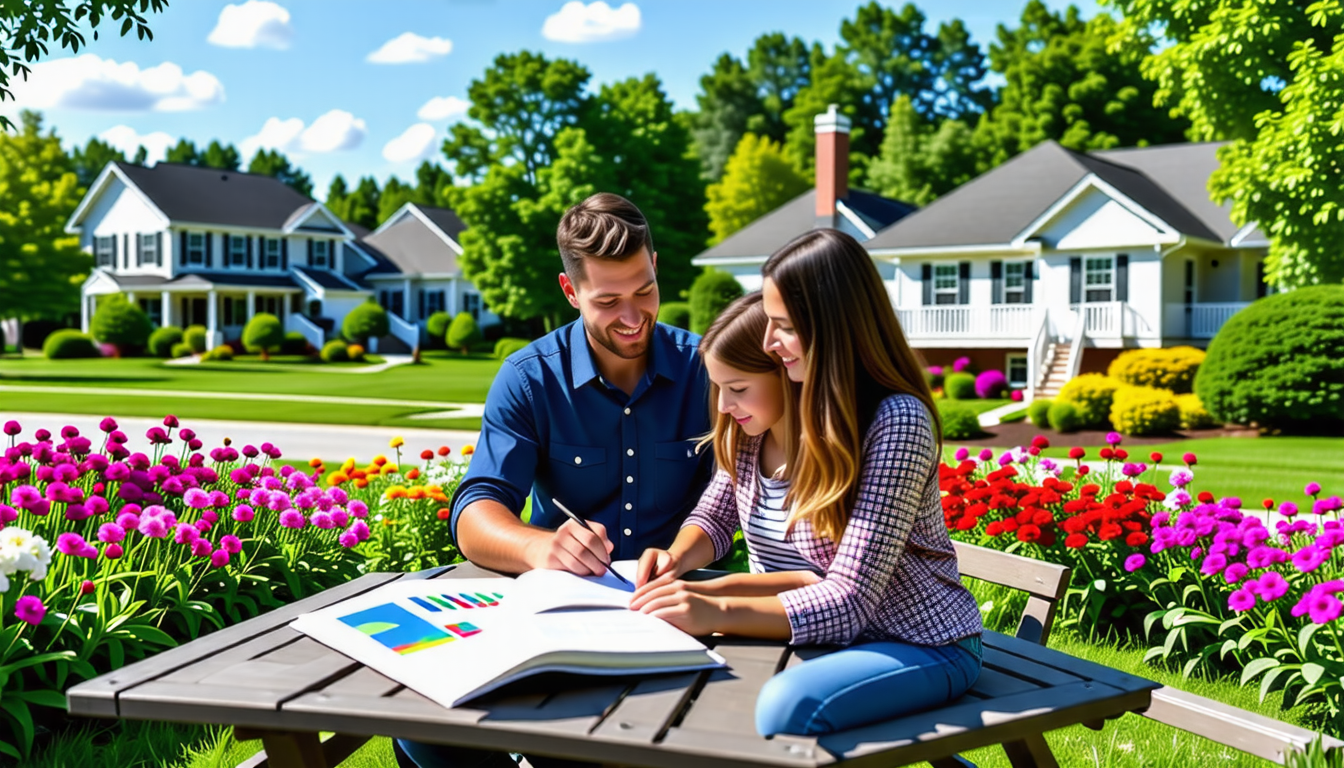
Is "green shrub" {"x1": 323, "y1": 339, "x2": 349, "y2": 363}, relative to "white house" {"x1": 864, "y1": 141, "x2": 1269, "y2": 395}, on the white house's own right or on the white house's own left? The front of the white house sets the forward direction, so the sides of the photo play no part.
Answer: on the white house's own right

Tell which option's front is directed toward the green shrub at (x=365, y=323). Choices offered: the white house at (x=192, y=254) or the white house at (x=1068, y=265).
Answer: the white house at (x=192, y=254)

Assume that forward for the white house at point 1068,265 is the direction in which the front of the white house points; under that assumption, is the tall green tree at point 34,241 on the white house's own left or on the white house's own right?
on the white house's own right

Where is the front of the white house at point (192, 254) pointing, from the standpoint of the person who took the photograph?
facing the viewer and to the right of the viewer

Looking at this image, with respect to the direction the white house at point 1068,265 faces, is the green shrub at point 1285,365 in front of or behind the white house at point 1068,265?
in front

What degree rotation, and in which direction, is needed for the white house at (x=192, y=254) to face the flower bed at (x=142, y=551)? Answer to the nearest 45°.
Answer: approximately 45° to its right

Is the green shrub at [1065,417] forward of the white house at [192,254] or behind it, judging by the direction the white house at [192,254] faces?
forward

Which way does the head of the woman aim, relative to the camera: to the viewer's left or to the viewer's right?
to the viewer's left

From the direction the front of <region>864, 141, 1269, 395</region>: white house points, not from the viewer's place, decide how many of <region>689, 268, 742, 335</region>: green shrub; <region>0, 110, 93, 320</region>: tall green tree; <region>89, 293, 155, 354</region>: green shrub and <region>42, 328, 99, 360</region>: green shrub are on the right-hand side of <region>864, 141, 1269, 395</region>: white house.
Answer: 4

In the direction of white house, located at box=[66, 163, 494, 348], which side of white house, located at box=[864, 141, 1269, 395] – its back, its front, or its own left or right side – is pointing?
right

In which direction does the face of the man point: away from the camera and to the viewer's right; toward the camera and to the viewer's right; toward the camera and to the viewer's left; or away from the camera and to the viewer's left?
toward the camera and to the viewer's right

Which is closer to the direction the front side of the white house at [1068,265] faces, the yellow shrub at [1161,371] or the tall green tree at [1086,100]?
the yellow shrub

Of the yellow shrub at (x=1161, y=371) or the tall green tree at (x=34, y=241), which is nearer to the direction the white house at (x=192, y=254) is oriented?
the yellow shrub

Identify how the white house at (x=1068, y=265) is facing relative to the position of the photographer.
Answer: facing the viewer
